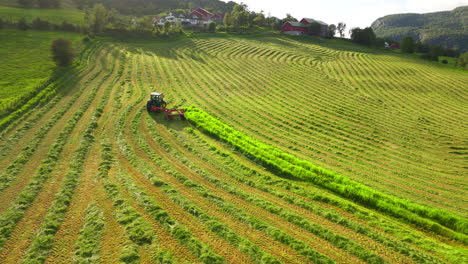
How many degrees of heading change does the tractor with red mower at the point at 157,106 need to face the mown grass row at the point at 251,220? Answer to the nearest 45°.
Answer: approximately 180°

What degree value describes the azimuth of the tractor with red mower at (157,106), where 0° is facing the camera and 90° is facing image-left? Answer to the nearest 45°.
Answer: approximately 180°

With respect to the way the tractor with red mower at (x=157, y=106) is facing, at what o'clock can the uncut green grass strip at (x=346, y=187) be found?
The uncut green grass strip is roughly at 5 o'clock from the tractor with red mower.

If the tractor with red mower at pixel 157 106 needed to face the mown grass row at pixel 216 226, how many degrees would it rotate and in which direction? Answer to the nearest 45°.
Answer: approximately 180°

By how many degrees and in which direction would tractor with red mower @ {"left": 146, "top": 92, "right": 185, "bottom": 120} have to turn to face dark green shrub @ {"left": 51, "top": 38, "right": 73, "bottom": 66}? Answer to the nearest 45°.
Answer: approximately 45° to its left
